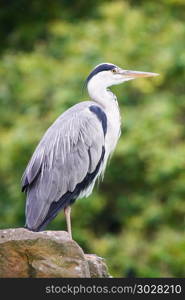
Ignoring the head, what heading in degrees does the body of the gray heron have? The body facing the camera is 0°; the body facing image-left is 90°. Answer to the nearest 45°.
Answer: approximately 270°
